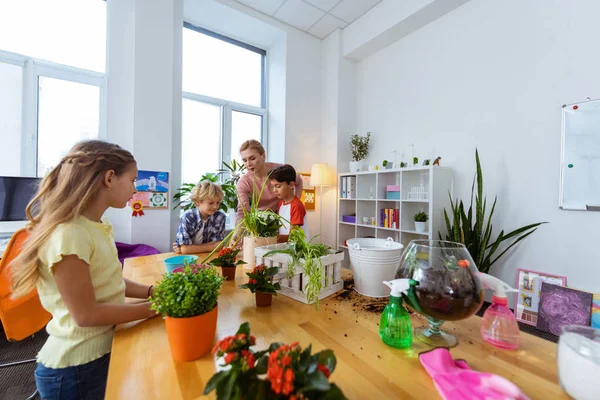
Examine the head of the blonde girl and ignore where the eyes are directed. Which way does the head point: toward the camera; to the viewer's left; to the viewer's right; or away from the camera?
to the viewer's right

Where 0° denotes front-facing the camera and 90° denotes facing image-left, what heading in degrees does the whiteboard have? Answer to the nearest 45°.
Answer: approximately 45°

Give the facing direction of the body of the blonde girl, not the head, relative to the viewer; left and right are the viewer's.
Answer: facing to the right of the viewer

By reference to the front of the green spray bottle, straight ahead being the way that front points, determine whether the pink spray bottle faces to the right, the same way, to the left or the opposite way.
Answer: the opposite way
